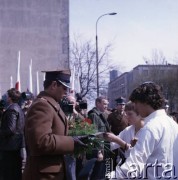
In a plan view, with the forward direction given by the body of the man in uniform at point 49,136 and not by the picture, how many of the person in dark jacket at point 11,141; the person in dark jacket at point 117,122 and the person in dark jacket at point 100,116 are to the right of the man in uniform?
0

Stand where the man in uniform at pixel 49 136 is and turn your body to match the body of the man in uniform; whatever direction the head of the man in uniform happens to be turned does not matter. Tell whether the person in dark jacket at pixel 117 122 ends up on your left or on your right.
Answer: on your left

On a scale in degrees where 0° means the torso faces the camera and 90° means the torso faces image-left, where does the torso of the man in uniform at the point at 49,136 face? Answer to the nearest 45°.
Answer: approximately 270°

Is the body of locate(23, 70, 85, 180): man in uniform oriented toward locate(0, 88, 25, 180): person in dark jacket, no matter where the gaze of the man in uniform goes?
no

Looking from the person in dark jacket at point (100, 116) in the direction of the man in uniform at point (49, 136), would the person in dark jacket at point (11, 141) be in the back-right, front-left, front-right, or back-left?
front-right

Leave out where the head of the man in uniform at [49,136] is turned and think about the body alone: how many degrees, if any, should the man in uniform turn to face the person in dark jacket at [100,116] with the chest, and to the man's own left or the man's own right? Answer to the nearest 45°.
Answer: approximately 90° to the man's own left
